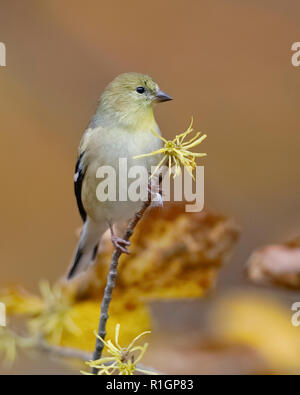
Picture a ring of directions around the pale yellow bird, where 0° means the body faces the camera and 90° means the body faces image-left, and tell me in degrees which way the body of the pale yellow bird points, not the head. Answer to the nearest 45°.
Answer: approximately 315°
